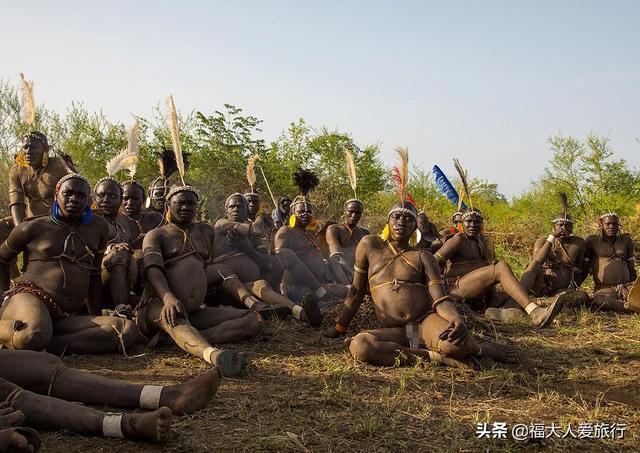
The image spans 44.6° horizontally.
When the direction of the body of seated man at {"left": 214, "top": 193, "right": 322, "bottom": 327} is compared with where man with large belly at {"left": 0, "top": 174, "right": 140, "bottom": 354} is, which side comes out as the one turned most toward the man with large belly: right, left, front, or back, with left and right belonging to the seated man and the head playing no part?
right

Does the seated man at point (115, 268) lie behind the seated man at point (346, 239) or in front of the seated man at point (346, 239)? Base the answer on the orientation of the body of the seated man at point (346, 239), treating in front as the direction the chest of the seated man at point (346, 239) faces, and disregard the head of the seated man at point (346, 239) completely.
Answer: in front

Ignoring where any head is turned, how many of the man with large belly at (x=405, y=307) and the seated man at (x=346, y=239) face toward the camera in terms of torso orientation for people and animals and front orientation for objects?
2

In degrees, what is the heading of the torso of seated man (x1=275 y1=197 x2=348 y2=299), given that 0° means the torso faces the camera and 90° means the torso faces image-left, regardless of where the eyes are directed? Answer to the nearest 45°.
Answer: approximately 315°

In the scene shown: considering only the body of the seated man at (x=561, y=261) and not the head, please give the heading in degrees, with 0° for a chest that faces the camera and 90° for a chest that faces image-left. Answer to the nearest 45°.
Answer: approximately 0°
